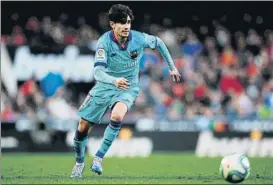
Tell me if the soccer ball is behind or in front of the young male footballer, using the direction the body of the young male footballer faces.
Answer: in front

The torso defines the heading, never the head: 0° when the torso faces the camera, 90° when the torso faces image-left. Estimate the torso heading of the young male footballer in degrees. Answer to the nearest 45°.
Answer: approximately 315°
